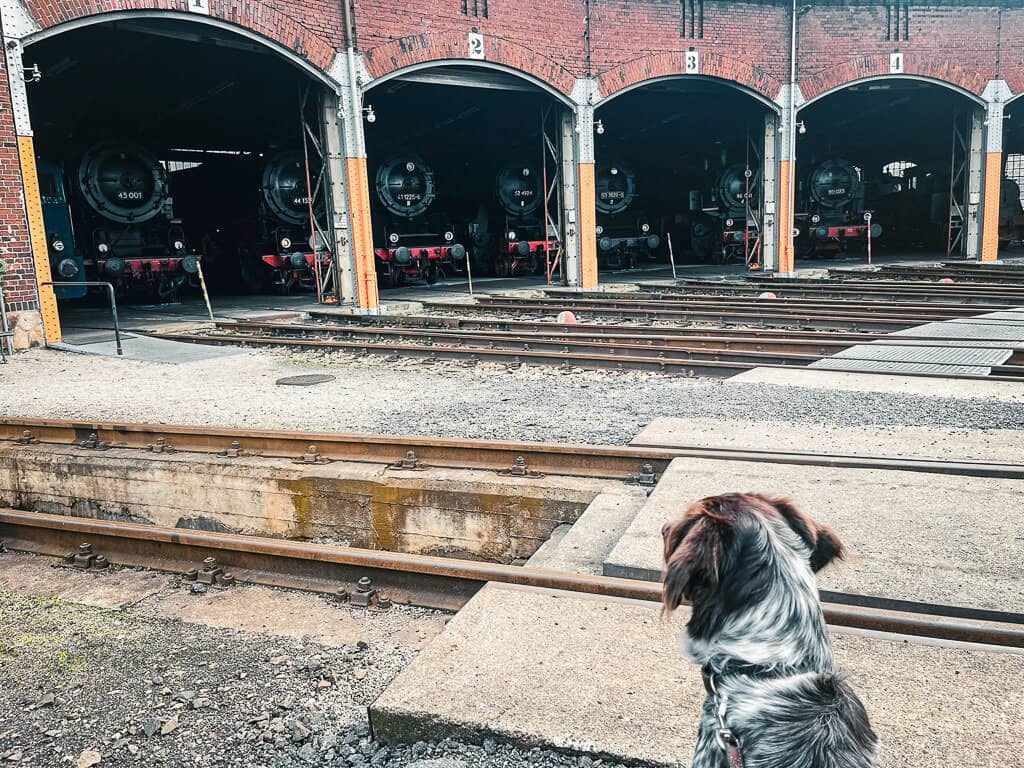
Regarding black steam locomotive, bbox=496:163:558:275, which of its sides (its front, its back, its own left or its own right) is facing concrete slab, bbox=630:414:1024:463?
front

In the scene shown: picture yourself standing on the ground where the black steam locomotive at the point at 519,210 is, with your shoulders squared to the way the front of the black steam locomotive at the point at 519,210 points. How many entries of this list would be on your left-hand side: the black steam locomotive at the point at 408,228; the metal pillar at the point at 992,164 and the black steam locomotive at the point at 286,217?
1

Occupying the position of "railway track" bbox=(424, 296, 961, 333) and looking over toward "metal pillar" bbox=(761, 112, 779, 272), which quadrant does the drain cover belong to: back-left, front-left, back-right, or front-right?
back-left

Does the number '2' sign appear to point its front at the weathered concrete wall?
yes

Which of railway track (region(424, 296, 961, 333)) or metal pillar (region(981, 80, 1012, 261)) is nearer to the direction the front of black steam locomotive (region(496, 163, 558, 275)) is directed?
the railway track

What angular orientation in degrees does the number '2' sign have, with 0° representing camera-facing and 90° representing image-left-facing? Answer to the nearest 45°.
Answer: approximately 0°

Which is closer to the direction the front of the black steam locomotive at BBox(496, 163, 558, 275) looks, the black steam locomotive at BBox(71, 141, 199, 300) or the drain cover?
the drain cover

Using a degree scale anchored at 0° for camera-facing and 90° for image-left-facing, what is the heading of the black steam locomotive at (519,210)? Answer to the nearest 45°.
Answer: approximately 0°

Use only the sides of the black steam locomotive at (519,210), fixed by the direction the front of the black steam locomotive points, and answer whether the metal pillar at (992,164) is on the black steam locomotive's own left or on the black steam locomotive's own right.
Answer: on the black steam locomotive's own left

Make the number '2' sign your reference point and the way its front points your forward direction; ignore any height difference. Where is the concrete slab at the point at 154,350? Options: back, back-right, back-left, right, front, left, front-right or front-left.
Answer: front-right

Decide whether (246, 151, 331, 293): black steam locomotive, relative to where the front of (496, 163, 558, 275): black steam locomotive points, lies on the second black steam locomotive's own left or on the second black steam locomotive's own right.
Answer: on the second black steam locomotive's own right

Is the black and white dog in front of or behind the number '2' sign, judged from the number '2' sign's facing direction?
in front

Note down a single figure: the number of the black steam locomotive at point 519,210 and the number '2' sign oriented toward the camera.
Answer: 2

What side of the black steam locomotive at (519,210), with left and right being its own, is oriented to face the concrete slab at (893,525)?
front
